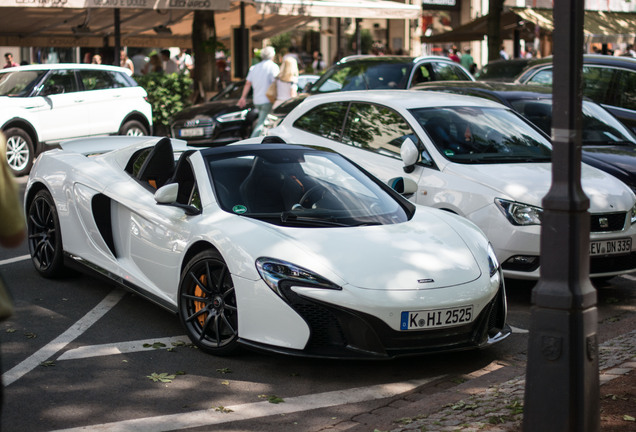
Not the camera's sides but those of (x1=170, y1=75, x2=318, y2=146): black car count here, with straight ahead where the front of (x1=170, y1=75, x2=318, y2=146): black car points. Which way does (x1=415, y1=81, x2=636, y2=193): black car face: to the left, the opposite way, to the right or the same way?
to the left

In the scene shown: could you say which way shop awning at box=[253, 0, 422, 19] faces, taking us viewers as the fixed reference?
facing the viewer

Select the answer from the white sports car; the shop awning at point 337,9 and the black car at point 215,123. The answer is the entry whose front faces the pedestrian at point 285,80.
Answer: the shop awning

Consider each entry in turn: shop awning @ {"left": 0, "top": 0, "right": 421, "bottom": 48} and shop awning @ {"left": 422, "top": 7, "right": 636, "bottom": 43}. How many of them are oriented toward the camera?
2

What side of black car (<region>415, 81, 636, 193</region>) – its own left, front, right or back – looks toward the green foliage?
back

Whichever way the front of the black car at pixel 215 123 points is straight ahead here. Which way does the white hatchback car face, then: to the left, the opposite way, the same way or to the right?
to the left

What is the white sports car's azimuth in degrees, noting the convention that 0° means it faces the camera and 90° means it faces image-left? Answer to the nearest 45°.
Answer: approximately 315°

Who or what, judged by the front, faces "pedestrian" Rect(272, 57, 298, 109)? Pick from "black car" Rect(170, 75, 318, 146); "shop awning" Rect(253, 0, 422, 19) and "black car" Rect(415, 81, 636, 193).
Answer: the shop awning

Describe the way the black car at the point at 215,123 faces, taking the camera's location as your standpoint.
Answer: facing the viewer and to the left of the viewer

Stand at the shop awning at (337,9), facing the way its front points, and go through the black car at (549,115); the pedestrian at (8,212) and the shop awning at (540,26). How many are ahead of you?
2

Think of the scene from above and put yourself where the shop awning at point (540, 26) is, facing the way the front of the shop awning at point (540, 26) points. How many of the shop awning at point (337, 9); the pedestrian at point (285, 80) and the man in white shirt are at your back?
0

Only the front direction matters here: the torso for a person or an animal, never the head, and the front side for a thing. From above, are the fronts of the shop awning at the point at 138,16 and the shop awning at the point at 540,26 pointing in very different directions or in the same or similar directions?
same or similar directions

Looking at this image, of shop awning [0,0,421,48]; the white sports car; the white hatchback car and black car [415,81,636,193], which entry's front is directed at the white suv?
the shop awning

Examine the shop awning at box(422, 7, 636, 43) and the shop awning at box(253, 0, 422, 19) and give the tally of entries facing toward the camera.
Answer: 2

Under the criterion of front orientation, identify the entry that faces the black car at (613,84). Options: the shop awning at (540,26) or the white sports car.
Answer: the shop awning

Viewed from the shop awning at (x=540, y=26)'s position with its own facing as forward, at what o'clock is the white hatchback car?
The white hatchback car is roughly at 12 o'clock from the shop awning.

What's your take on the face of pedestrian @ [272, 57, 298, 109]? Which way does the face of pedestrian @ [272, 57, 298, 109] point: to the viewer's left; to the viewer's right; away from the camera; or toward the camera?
away from the camera

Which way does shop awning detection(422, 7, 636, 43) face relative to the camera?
toward the camera

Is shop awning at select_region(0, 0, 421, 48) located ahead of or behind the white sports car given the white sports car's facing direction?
behind
